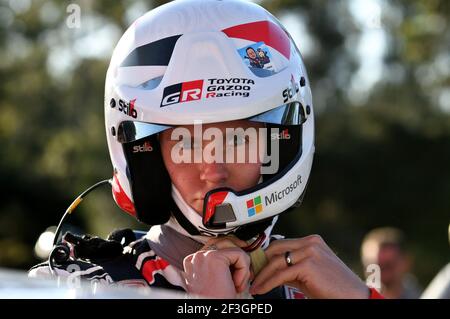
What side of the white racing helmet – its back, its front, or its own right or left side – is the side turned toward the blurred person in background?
back

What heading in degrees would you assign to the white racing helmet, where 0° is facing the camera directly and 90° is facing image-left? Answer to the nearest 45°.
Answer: approximately 0°
